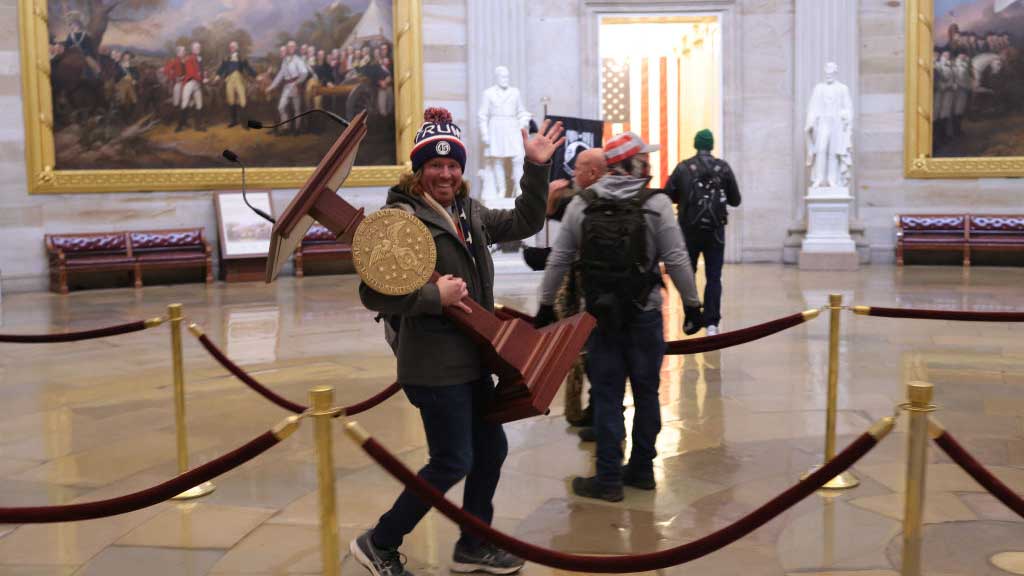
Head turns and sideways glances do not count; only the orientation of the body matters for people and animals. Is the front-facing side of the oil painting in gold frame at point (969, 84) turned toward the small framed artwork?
no

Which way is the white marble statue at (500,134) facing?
toward the camera

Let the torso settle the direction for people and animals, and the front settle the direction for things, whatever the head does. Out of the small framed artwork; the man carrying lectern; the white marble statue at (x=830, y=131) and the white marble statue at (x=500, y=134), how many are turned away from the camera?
0

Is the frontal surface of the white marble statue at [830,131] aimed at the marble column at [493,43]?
no

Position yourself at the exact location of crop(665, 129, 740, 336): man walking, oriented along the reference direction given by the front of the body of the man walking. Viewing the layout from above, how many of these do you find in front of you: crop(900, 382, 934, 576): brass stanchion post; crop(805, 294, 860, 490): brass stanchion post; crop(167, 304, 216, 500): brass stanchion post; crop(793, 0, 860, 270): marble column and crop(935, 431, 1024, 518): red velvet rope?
1

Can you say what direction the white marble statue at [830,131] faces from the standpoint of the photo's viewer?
facing the viewer

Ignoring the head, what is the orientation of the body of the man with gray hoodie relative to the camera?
away from the camera

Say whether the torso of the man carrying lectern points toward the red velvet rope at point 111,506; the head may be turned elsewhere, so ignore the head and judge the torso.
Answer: no

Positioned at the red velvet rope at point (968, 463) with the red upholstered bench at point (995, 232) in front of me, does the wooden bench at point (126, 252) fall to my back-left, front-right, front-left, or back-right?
front-left

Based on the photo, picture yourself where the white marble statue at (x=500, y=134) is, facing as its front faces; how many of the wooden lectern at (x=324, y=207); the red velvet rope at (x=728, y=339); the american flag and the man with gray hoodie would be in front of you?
3

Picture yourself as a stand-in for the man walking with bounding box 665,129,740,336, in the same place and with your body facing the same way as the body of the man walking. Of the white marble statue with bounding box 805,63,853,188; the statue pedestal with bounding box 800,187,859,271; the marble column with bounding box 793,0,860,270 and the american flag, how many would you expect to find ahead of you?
4

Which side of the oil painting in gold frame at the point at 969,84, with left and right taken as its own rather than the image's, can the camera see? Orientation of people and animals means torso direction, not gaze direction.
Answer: front

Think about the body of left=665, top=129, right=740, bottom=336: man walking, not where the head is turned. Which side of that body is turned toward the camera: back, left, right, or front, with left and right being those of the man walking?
back

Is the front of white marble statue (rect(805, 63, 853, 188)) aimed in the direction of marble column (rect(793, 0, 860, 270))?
no

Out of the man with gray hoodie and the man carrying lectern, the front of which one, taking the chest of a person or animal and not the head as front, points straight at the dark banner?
the man with gray hoodie

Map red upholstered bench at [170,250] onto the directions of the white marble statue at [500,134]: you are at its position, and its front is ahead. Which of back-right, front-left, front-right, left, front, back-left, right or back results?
right

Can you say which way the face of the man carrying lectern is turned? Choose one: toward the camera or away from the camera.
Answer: toward the camera
